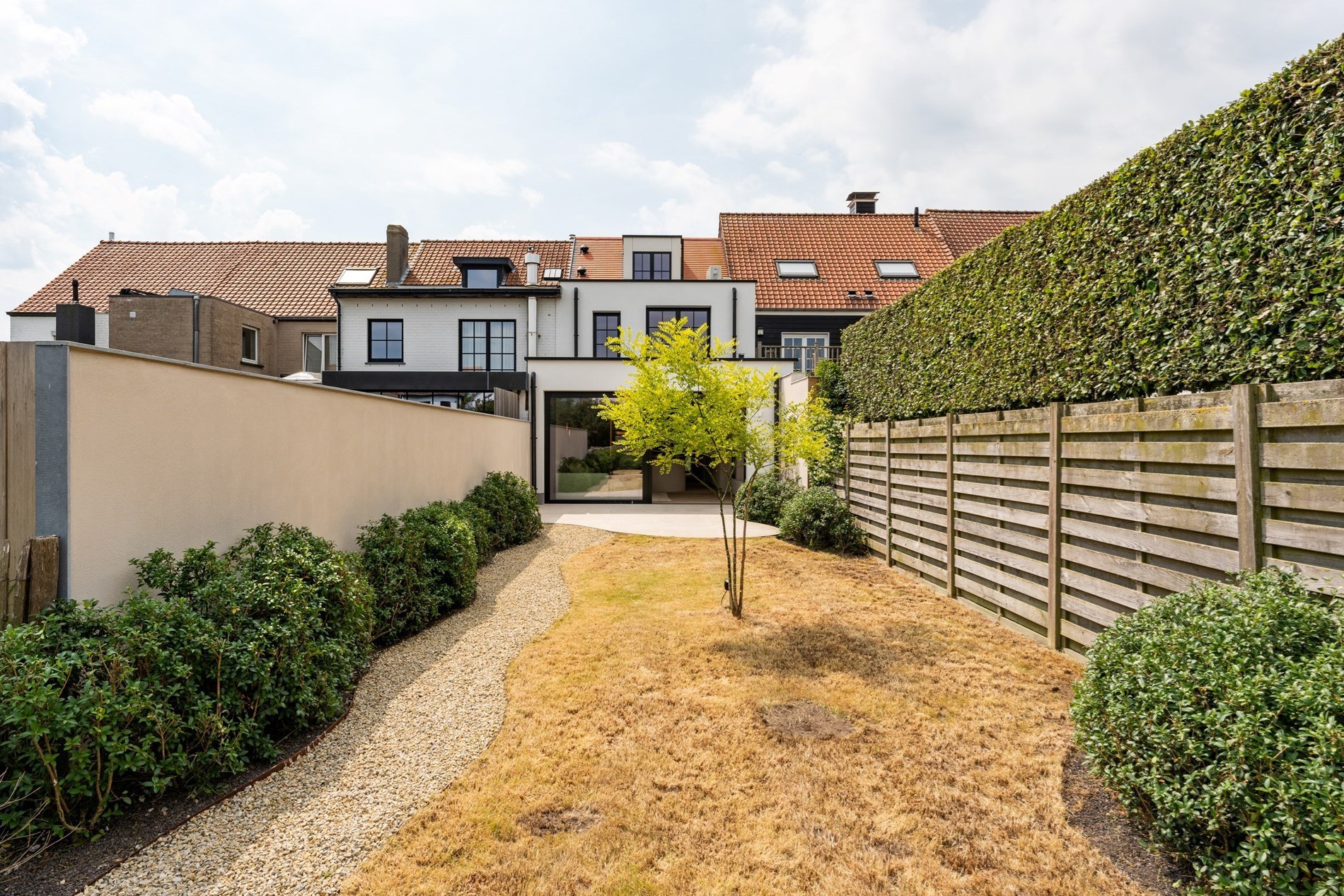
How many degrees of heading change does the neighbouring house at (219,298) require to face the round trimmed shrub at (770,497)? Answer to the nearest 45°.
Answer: approximately 135° to its right

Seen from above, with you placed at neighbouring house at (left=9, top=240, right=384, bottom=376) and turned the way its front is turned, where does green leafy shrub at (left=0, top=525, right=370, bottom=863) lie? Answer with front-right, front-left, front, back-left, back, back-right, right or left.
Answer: back

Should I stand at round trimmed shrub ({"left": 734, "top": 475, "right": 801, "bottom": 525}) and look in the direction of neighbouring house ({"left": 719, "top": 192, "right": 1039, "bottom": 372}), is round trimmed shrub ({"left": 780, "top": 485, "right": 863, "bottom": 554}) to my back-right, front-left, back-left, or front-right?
back-right

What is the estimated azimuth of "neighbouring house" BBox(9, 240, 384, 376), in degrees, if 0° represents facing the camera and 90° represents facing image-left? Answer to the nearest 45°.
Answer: approximately 180°

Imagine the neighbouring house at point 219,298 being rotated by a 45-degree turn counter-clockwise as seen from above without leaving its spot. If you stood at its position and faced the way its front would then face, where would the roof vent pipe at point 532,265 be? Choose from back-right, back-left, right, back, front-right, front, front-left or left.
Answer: back

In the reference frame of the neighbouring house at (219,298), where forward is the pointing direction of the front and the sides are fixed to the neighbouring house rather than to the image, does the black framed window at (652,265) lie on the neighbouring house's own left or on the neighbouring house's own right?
on the neighbouring house's own right
